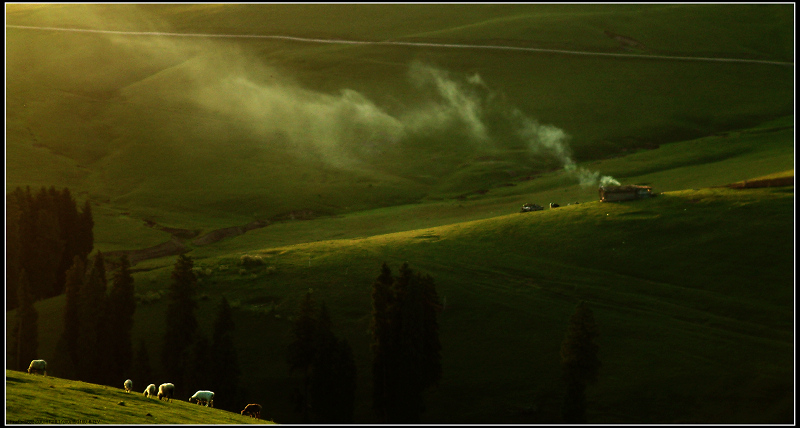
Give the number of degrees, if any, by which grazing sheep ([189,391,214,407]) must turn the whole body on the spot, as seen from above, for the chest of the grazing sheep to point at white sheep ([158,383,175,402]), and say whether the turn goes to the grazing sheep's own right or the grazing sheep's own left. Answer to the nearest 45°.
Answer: approximately 45° to the grazing sheep's own left

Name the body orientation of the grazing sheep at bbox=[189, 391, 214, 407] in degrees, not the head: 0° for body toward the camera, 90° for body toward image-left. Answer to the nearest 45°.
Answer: approximately 90°
